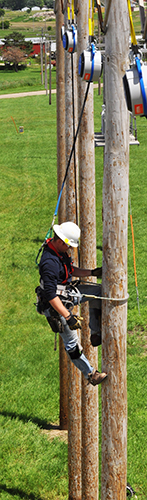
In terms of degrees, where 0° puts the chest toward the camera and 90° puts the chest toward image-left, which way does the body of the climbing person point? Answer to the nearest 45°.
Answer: approximately 270°

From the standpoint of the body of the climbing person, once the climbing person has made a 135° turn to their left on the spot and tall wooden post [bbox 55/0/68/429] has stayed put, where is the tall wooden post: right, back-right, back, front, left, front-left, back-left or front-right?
front-right

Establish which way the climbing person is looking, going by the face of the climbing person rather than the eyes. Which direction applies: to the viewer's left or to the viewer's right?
to the viewer's right

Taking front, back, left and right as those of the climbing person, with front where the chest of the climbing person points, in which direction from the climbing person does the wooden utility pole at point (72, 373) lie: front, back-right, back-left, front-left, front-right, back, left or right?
left
